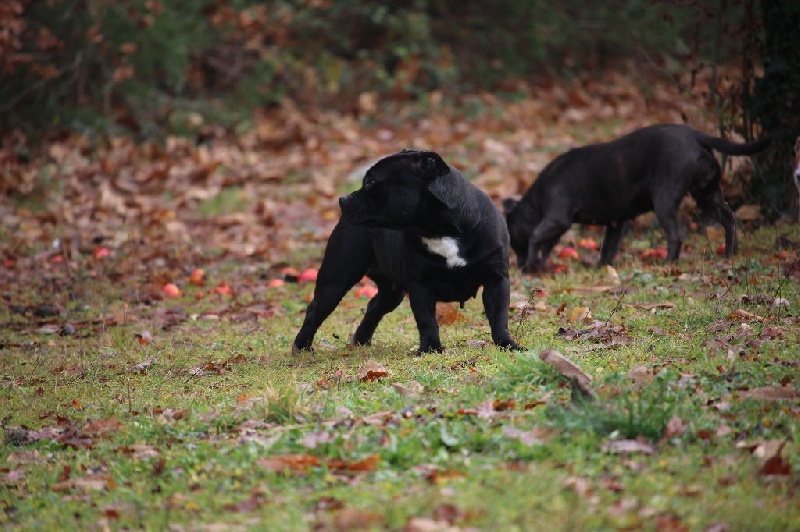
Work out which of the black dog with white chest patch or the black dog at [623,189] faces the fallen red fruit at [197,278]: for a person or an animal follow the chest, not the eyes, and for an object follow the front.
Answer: the black dog

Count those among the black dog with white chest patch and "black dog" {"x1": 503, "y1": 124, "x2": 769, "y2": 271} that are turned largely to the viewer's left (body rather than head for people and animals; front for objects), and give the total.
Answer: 1

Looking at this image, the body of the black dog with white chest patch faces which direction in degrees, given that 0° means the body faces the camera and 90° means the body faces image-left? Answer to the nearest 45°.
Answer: approximately 315°

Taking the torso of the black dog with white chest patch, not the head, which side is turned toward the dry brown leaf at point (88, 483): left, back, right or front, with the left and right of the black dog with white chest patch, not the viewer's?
right

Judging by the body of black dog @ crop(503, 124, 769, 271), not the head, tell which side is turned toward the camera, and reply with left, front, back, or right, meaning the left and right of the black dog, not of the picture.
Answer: left

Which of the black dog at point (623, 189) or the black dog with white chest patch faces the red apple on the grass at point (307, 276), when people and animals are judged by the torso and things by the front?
the black dog

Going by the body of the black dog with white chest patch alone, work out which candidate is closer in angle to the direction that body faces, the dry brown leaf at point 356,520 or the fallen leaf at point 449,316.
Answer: the dry brown leaf
